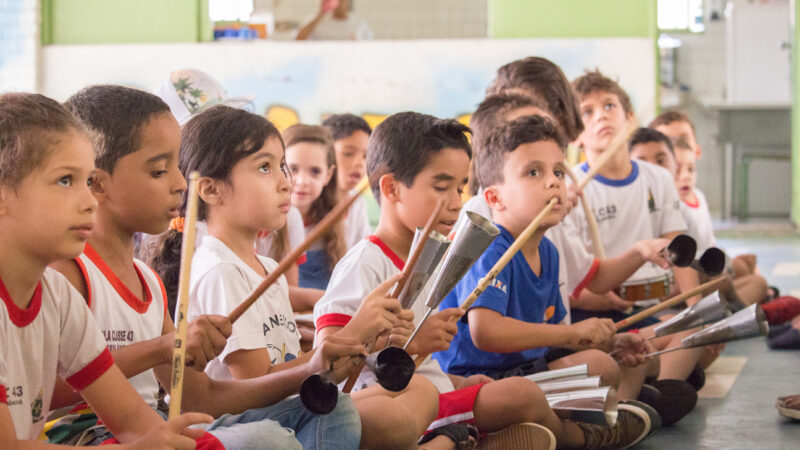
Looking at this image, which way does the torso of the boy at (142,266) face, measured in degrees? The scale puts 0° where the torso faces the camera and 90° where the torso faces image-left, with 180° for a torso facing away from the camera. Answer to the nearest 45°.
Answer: approximately 315°

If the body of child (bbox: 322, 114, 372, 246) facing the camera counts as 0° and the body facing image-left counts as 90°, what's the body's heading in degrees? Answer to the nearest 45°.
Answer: approximately 315°
